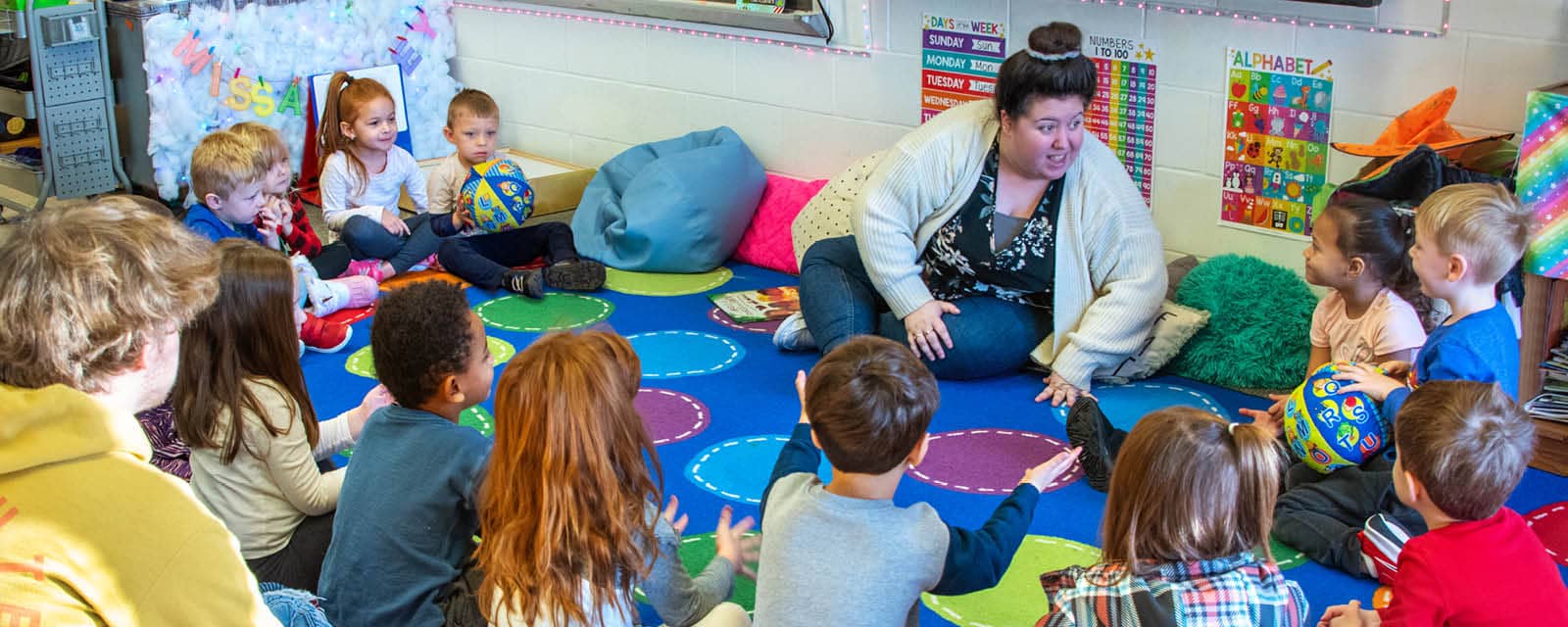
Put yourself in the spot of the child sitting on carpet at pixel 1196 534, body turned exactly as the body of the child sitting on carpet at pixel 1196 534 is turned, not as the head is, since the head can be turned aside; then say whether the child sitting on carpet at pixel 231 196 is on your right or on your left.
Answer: on your left

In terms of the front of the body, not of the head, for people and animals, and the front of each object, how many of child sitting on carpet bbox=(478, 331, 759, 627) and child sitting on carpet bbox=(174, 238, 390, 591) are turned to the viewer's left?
0

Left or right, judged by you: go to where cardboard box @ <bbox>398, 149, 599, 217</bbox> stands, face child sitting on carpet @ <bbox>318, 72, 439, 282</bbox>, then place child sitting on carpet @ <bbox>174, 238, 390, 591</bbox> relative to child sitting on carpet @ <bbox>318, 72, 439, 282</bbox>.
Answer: left

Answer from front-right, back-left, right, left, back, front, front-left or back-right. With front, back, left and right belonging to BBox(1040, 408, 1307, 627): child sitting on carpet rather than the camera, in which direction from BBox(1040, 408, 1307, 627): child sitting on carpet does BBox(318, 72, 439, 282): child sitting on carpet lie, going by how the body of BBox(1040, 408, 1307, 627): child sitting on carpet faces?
front-left

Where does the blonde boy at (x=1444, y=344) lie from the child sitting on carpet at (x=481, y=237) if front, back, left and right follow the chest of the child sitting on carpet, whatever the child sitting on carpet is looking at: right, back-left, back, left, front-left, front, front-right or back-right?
front

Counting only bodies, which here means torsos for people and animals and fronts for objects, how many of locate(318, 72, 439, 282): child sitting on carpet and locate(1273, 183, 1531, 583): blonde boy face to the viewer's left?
1

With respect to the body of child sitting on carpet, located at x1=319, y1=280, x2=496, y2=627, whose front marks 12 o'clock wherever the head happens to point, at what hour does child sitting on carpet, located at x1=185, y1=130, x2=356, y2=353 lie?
child sitting on carpet, located at x1=185, y1=130, x2=356, y2=353 is roughly at 10 o'clock from child sitting on carpet, located at x1=319, y1=280, x2=496, y2=627.

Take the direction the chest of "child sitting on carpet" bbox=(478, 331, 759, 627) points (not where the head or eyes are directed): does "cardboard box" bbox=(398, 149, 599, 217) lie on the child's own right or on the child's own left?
on the child's own left

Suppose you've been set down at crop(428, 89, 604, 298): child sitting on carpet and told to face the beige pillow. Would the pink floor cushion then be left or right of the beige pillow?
left

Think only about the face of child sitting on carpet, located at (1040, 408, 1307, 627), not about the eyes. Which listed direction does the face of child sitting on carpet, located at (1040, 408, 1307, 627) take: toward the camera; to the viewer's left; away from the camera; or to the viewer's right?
away from the camera

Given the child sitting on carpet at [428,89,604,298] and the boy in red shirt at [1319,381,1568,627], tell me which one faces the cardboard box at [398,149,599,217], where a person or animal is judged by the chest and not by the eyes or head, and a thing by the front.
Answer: the boy in red shirt

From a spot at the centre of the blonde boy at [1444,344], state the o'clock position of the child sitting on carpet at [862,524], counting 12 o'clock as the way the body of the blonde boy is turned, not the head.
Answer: The child sitting on carpet is roughly at 10 o'clock from the blonde boy.

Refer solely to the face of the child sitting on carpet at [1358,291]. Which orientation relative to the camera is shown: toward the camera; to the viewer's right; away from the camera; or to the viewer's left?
to the viewer's left
